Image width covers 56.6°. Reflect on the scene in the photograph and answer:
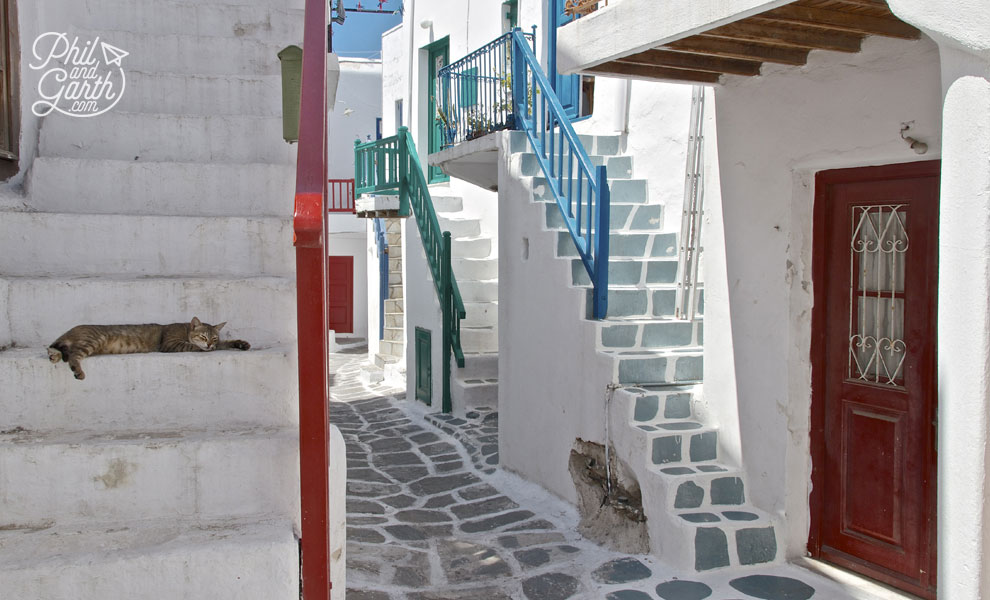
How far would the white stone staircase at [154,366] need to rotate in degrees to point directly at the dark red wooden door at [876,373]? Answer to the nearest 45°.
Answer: approximately 90° to its left

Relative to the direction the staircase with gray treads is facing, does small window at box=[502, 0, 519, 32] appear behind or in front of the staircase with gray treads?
behind

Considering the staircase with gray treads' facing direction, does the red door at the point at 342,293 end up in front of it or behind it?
behind

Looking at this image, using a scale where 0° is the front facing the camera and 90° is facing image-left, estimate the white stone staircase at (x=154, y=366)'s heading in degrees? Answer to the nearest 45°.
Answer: approximately 0°

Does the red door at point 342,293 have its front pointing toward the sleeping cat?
yes

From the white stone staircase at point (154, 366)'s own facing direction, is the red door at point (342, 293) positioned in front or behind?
behind

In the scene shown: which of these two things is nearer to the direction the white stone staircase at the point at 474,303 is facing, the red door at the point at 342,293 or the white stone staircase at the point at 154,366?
the white stone staircase

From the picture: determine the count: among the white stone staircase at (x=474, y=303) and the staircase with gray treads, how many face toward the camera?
2
